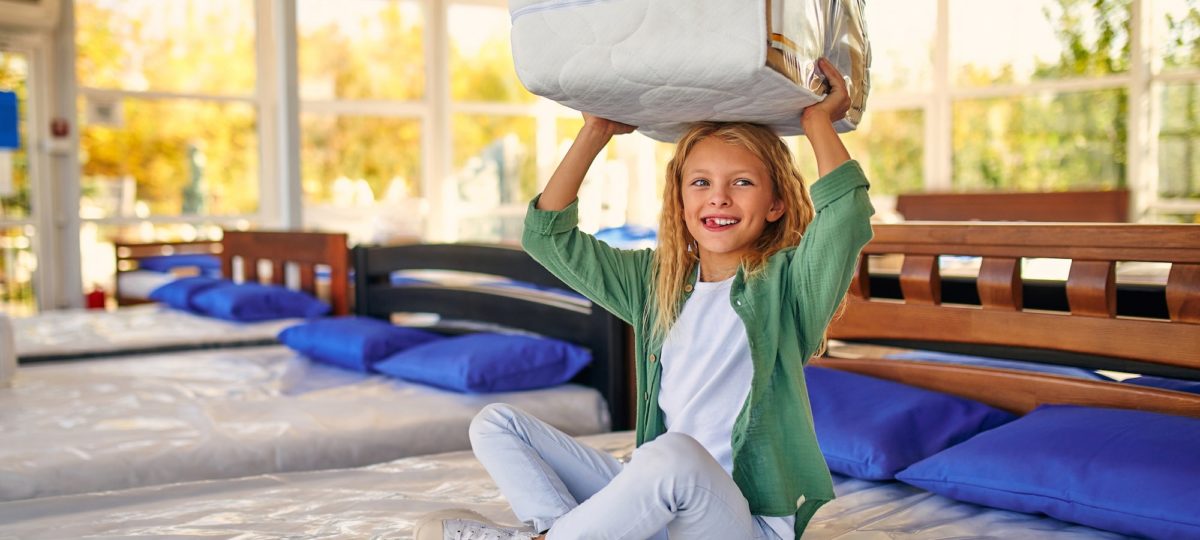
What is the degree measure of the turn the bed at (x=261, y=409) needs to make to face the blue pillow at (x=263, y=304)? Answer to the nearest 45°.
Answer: approximately 135° to its right

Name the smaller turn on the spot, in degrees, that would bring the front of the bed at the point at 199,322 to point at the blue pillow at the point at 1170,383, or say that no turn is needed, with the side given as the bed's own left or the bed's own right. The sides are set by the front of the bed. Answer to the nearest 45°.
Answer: approximately 90° to the bed's own left

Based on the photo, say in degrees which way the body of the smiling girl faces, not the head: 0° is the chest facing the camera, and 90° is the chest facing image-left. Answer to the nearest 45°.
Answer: approximately 45°

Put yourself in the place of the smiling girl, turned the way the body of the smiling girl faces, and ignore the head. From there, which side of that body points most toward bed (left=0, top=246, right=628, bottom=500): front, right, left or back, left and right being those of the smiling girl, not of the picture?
right
